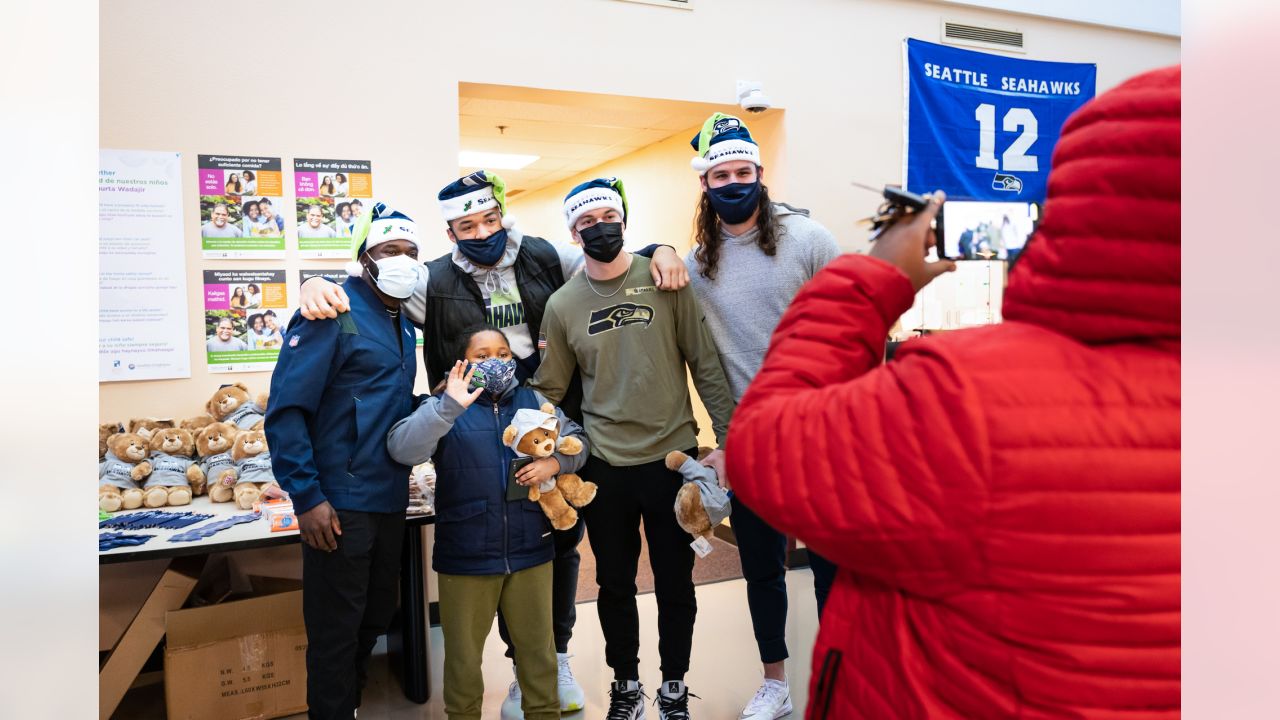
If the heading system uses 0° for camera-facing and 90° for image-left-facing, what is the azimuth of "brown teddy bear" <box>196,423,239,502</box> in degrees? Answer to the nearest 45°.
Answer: approximately 0°

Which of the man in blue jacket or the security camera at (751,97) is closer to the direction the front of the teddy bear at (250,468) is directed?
the man in blue jacket

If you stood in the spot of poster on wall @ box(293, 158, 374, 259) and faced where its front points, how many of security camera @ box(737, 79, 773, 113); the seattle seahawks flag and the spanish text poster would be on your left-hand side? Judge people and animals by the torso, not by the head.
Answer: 2

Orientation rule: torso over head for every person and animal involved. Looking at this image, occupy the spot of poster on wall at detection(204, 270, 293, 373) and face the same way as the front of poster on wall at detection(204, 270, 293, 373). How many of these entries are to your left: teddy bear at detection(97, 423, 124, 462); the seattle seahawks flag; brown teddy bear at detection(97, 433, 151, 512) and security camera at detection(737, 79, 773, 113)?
2

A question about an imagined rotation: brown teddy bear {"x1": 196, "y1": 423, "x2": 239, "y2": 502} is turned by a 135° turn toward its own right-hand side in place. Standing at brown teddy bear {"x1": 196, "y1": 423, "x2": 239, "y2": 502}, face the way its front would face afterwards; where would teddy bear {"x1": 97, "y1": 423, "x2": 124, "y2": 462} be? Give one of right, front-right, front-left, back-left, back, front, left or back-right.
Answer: front

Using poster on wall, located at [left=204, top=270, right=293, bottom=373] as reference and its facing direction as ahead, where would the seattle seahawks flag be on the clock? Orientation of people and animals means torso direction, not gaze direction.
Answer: The seattle seahawks flag is roughly at 9 o'clock from the poster on wall.

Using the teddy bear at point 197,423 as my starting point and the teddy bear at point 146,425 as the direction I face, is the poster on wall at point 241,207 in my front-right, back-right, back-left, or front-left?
back-right
